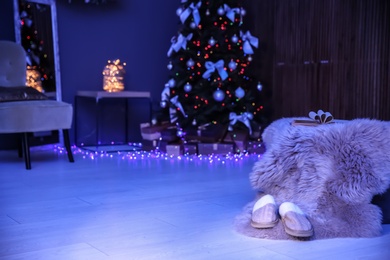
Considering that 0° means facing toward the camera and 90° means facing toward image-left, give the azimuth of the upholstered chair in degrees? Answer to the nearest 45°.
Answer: approximately 315°

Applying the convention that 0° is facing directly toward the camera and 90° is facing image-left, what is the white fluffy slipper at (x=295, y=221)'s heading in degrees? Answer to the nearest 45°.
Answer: approximately 315°

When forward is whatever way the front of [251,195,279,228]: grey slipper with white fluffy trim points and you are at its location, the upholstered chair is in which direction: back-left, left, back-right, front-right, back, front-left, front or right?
back-right

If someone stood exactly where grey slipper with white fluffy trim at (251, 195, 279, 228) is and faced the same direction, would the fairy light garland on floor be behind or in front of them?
behind

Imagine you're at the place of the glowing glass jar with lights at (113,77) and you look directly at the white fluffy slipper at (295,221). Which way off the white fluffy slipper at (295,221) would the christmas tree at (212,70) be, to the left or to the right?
left

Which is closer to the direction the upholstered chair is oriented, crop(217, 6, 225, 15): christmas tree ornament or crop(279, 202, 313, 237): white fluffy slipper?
the white fluffy slipper
